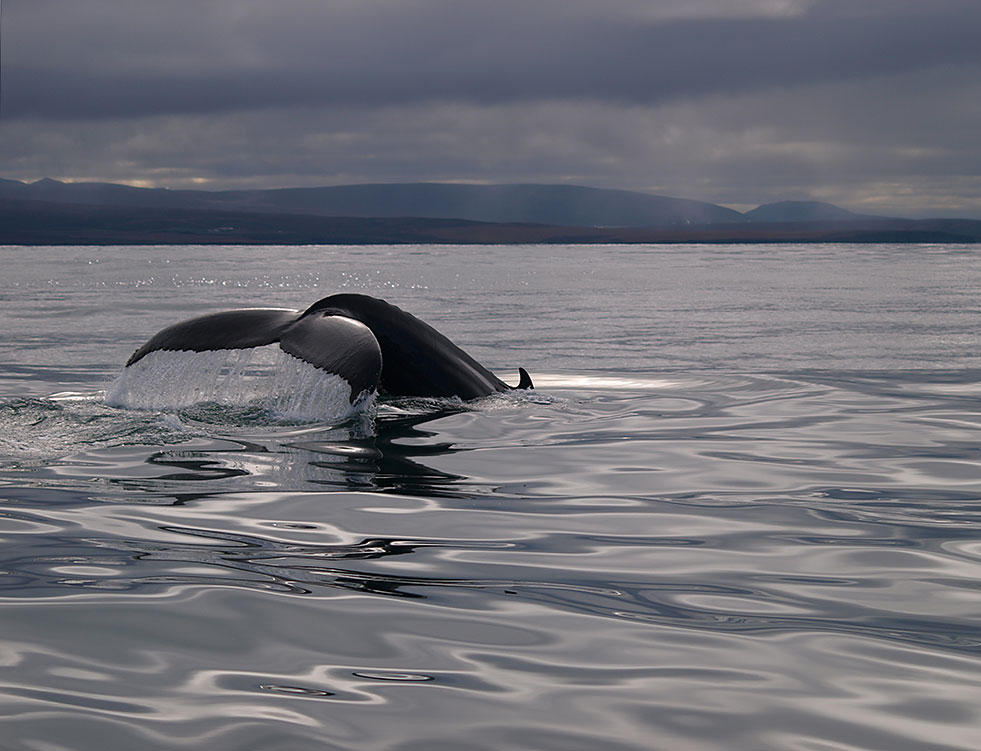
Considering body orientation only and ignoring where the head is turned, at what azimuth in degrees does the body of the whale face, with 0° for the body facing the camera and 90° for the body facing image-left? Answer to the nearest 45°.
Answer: approximately 225°
